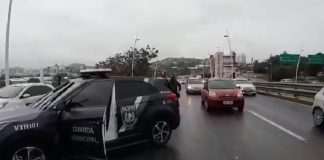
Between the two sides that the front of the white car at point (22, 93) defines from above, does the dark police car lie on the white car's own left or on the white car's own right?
on the white car's own left

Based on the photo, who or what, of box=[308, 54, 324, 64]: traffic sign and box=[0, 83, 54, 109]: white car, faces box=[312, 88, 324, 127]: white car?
the traffic sign

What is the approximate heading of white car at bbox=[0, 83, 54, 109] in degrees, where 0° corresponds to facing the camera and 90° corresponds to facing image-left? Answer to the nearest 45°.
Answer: approximately 45°

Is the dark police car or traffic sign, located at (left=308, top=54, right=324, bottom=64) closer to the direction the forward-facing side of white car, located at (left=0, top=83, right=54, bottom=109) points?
the dark police car

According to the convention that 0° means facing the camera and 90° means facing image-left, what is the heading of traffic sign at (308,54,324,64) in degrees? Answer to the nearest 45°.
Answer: approximately 0°

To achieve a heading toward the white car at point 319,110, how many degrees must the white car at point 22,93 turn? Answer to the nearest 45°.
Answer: approximately 90° to its left

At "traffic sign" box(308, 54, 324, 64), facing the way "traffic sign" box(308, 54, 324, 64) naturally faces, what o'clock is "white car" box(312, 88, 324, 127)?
The white car is roughly at 12 o'clock from the traffic sign.

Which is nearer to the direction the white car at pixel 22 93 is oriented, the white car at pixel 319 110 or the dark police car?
the dark police car

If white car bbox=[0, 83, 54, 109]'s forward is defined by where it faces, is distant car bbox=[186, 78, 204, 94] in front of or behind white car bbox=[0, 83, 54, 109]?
behind

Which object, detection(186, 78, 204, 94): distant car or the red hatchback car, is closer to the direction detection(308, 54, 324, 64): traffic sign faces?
the red hatchback car

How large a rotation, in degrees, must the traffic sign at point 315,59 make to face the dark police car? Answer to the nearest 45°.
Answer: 0° — it already faces it
